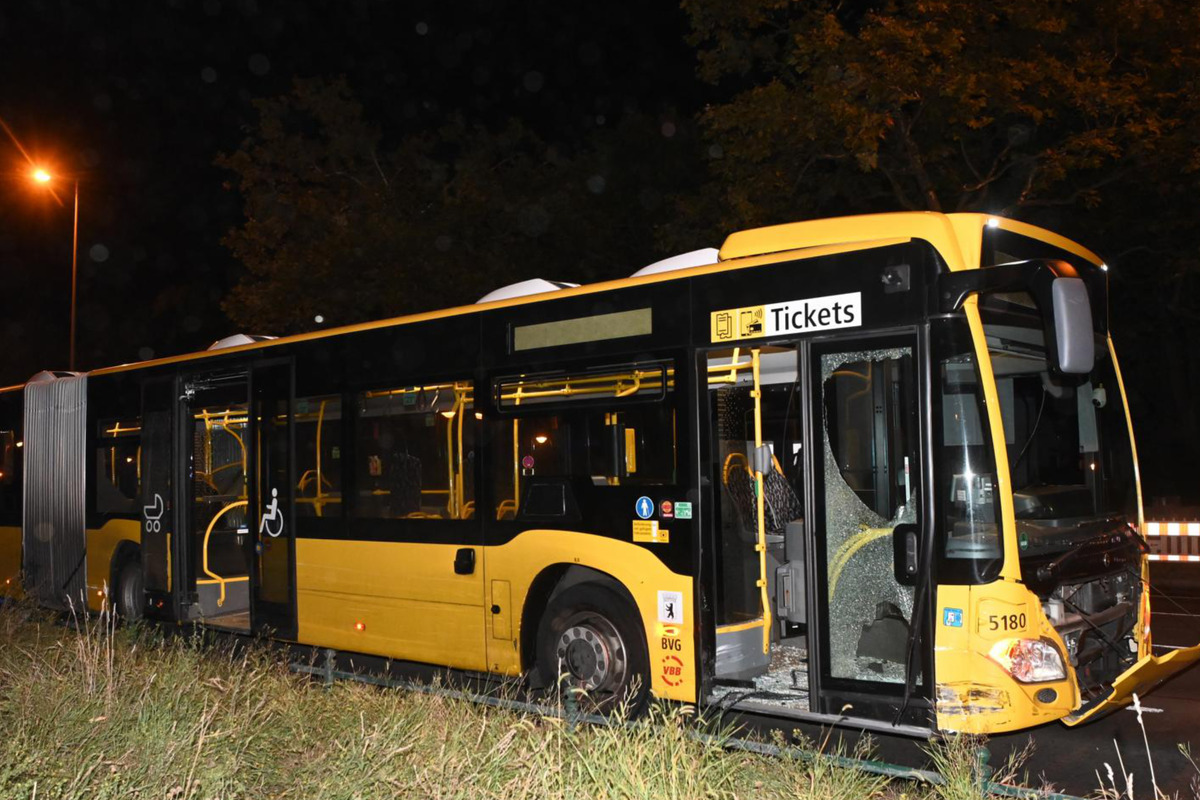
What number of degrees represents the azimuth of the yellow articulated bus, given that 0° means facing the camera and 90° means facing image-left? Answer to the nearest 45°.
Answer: approximately 315°

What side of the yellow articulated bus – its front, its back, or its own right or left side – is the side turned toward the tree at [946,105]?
left

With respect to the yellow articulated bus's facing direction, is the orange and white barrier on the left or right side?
on its left

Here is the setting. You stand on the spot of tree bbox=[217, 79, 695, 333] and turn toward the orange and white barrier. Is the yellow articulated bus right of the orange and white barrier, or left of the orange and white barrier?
right

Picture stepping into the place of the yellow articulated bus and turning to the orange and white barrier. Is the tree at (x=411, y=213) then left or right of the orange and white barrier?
left

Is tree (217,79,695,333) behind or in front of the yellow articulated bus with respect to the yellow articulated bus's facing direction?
behind
